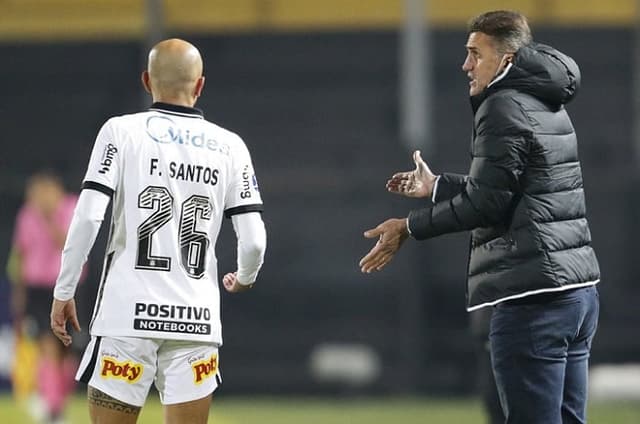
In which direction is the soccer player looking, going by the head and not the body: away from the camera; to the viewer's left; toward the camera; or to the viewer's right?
away from the camera

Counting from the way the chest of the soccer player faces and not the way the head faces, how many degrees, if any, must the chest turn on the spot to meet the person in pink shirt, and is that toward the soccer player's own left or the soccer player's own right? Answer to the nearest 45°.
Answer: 0° — they already face them

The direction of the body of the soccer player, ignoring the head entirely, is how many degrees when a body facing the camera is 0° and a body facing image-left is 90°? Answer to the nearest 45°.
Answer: approximately 180°

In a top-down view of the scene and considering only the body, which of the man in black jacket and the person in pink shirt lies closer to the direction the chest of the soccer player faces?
the person in pink shirt

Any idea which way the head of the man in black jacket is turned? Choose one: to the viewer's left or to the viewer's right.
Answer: to the viewer's left

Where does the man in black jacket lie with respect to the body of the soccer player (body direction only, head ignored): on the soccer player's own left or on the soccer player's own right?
on the soccer player's own right
